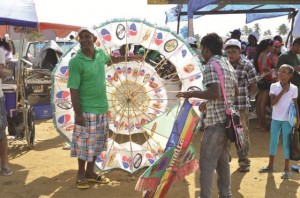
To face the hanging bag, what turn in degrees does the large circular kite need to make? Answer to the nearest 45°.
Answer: approximately 90° to its left

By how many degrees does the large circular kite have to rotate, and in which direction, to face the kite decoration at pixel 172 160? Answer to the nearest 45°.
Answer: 0° — it already faces it

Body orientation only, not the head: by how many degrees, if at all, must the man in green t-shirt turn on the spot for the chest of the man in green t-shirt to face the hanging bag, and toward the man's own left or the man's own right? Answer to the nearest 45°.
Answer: approximately 45° to the man's own left

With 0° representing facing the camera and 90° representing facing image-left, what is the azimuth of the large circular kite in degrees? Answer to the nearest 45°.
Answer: approximately 0°

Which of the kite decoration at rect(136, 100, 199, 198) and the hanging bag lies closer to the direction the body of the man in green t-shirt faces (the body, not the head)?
the kite decoration

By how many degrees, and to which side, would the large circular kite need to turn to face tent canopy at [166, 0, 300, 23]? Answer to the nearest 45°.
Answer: approximately 135° to its left

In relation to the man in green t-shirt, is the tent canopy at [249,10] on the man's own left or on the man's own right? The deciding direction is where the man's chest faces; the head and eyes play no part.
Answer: on the man's own left
